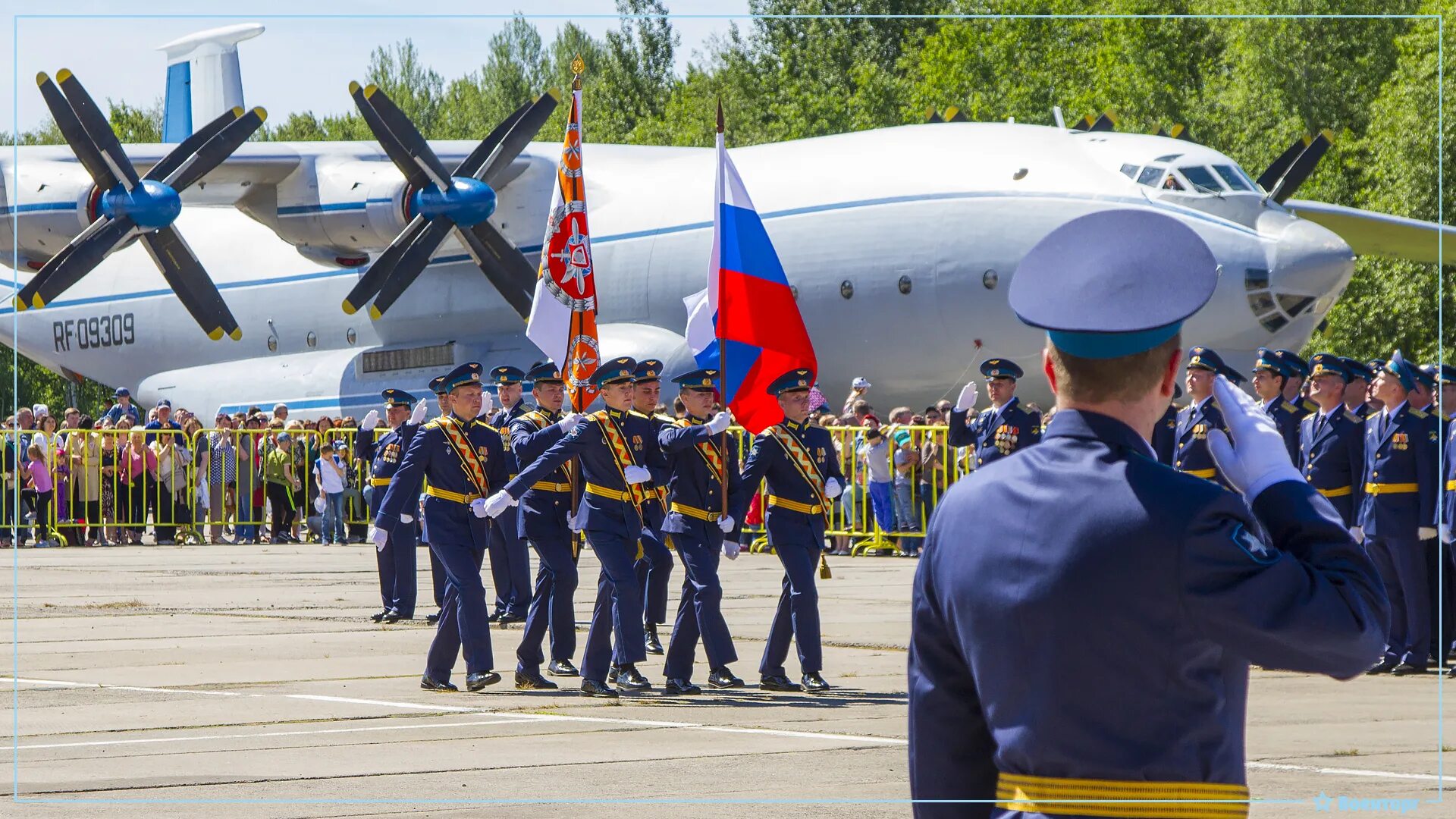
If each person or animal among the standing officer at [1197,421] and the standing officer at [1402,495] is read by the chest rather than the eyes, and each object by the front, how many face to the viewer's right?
0

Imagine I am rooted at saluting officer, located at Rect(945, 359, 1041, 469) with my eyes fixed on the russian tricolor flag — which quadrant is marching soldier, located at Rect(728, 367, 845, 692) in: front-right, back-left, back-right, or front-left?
front-left

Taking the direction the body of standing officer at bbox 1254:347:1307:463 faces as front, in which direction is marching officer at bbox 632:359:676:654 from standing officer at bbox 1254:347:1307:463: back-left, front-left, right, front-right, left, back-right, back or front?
front

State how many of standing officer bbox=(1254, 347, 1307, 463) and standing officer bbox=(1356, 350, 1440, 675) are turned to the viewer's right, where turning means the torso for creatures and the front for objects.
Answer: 0

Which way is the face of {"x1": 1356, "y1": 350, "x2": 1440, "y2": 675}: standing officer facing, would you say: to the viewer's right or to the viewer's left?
to the viewer's left

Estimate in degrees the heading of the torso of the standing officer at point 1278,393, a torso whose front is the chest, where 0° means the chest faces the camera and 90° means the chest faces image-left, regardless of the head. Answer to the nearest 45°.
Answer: approximately 45°
